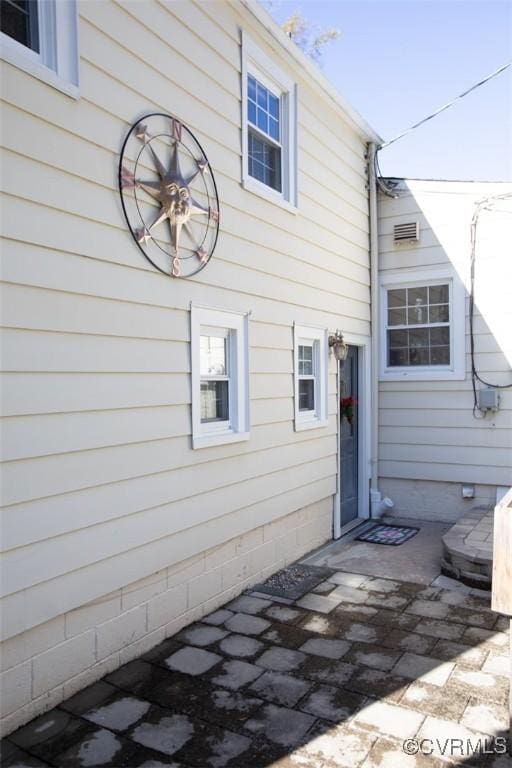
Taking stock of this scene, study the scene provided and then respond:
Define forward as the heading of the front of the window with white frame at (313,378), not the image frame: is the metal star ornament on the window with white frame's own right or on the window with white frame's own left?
on the window with white frame's own right

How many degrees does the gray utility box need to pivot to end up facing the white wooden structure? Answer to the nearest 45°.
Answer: approximately 45° to its right

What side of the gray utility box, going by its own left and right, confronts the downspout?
right

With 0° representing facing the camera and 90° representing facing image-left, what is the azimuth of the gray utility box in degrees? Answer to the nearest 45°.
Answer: approximately 0°

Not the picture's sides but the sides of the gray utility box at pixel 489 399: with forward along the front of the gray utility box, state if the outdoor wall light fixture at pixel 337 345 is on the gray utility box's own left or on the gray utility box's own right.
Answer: on the gray utility box's own right

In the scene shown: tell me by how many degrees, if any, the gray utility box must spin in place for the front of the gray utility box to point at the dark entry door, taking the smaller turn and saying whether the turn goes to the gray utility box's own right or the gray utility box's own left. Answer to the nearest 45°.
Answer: approximately 90° to the gray utility box's own right
